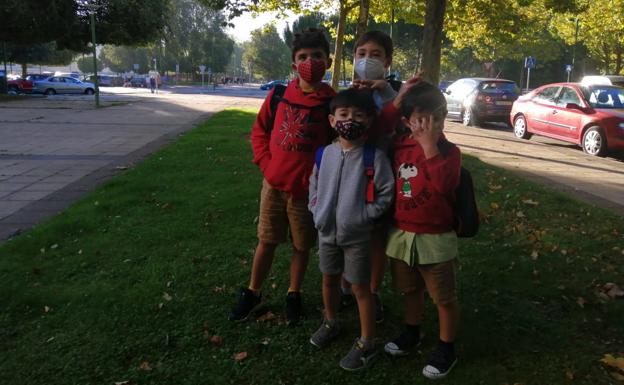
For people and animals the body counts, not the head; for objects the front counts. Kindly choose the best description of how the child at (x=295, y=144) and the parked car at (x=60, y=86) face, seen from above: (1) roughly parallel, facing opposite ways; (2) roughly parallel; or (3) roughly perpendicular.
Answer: roughly perpendicular
